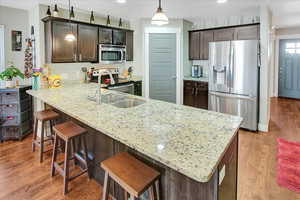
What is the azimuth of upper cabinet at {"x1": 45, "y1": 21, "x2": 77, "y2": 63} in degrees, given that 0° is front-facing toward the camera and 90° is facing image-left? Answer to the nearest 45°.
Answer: approximately 315°

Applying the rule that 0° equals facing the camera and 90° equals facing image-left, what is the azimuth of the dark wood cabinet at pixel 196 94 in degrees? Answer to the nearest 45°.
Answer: approximately 45°
